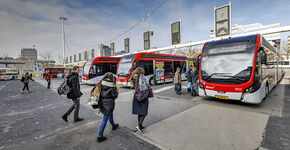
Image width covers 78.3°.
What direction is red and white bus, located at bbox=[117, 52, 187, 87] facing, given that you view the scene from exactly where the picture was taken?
facing the viewer and to the left of the viewer

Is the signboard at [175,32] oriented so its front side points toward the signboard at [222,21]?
no

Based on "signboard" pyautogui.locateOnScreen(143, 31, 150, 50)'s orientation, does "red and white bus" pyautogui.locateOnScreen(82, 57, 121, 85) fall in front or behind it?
in front

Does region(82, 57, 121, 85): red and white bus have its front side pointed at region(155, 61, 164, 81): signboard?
no

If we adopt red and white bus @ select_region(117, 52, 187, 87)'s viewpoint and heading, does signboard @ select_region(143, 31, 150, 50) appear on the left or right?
on its right

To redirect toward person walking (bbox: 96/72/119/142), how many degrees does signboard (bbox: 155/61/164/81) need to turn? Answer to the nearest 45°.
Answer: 0° — it already faces them

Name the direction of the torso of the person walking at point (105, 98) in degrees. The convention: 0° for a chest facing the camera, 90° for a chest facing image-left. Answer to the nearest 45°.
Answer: approximately 225°

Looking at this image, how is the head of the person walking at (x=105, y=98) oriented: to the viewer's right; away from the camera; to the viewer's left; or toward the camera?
away from the camera

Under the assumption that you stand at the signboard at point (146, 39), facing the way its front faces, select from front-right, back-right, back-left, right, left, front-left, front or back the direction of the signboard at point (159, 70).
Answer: front-left

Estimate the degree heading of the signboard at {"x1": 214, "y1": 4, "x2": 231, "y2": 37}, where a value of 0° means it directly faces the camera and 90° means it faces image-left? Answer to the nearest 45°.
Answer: approximately 45°

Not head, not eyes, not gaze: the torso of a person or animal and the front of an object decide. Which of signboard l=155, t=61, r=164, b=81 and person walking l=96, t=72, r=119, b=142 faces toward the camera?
the signboard

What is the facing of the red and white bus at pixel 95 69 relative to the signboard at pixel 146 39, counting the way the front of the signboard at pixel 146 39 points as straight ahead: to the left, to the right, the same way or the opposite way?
the same way

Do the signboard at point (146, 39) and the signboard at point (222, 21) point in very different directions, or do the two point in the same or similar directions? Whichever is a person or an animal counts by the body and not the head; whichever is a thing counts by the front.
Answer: same or similar directions

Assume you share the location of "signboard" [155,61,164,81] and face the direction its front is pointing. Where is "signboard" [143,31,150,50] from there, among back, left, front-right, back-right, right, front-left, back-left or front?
back

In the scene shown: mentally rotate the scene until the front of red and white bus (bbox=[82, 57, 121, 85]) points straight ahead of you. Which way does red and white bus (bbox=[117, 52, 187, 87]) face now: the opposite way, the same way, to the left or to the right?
the same way

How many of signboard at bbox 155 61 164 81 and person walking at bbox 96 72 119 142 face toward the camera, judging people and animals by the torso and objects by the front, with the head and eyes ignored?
1

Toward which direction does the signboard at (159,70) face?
toward the camera

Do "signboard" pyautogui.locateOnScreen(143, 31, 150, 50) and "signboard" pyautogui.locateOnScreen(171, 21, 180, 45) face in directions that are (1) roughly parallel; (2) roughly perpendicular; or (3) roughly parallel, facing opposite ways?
roughly parallel
